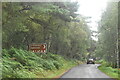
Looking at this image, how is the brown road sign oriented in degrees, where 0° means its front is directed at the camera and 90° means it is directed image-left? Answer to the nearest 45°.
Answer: approximately 0°
